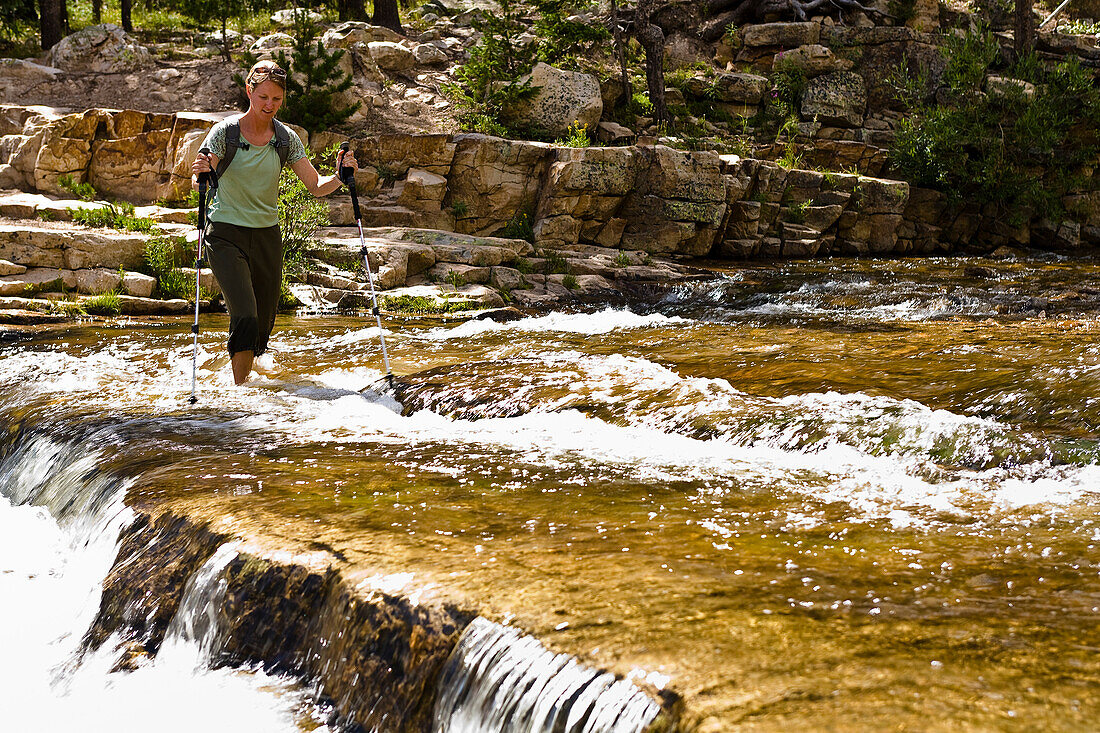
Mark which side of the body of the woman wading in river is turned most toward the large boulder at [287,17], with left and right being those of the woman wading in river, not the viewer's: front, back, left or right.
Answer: back

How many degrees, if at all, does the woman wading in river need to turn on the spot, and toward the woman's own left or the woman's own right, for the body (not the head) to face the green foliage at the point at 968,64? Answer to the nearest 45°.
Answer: approximately 135° to the woman's own left

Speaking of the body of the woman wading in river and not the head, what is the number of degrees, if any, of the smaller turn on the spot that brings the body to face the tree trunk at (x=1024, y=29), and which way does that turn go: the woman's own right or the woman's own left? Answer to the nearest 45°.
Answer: approximately 135° to the woman's own left

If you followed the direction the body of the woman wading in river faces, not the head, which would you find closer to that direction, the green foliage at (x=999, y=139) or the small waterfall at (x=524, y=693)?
the small waterfall

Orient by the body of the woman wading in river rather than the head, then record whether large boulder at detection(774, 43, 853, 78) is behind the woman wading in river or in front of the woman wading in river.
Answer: behind

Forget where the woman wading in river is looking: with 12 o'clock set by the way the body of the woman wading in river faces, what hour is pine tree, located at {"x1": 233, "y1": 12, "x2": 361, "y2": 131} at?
The pine tree is roughly at 6 o'clock from the woman wading in river.

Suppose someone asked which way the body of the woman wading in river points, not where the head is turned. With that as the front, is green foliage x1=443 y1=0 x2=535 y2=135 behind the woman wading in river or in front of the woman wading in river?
behind

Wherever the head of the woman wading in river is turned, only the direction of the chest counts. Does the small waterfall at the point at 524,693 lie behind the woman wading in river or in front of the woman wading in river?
in front

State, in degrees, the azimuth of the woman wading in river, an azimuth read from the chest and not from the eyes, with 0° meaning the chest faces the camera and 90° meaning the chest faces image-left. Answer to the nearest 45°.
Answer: approximately 0°

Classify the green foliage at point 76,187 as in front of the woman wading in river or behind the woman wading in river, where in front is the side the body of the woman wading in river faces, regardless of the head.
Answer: behind

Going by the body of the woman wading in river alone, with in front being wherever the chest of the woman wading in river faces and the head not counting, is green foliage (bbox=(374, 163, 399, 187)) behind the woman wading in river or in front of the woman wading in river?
behind

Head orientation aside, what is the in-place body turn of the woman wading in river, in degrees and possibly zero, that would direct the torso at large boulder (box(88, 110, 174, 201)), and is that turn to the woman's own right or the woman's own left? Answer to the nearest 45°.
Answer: approximately 180°
